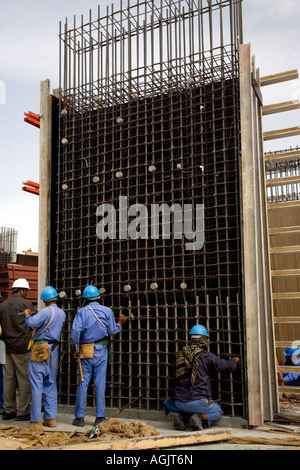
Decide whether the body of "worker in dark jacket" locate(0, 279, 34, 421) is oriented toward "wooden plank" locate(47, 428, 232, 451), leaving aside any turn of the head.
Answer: no

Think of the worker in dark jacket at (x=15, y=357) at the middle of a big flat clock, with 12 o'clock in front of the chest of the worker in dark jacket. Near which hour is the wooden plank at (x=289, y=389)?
The wooden plank is roughly at 2 o'clock from the worker in dark jacket.

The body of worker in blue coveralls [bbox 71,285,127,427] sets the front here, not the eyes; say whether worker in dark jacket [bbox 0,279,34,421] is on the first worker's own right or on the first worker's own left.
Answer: on the first worker's own left

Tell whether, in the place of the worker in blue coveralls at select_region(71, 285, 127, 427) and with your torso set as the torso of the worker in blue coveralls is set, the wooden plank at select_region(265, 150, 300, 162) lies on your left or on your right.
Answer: on your right

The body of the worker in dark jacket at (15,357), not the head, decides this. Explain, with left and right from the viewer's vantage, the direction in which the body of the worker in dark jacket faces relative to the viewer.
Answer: facing away from the viewer and to the right of the viewer

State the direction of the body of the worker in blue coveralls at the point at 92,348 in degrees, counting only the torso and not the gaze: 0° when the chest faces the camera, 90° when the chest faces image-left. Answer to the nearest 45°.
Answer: approximately 180°

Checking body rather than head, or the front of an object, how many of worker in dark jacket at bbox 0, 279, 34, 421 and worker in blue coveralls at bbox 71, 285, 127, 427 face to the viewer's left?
0

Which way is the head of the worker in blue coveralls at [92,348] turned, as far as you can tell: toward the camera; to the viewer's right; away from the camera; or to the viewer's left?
away from the camera

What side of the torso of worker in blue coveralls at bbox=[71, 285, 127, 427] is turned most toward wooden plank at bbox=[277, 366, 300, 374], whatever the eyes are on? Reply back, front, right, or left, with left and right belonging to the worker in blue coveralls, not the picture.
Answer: right
